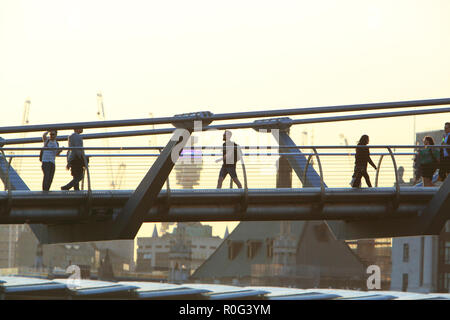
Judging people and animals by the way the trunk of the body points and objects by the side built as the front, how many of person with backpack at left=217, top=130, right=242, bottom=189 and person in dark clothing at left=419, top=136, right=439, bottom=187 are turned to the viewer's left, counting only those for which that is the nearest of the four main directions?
1

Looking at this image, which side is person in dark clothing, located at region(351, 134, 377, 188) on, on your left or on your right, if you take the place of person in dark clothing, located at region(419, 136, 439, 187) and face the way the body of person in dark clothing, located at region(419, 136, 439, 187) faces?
on your right
